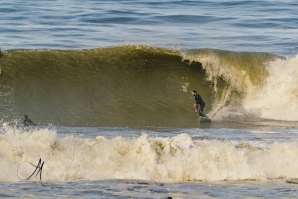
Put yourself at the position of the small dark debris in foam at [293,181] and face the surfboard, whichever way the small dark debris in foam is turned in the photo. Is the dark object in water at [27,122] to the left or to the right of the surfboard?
left

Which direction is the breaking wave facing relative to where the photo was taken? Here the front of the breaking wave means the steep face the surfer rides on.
toward the camera

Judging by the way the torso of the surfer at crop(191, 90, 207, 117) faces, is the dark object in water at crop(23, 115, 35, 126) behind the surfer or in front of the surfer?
in front
